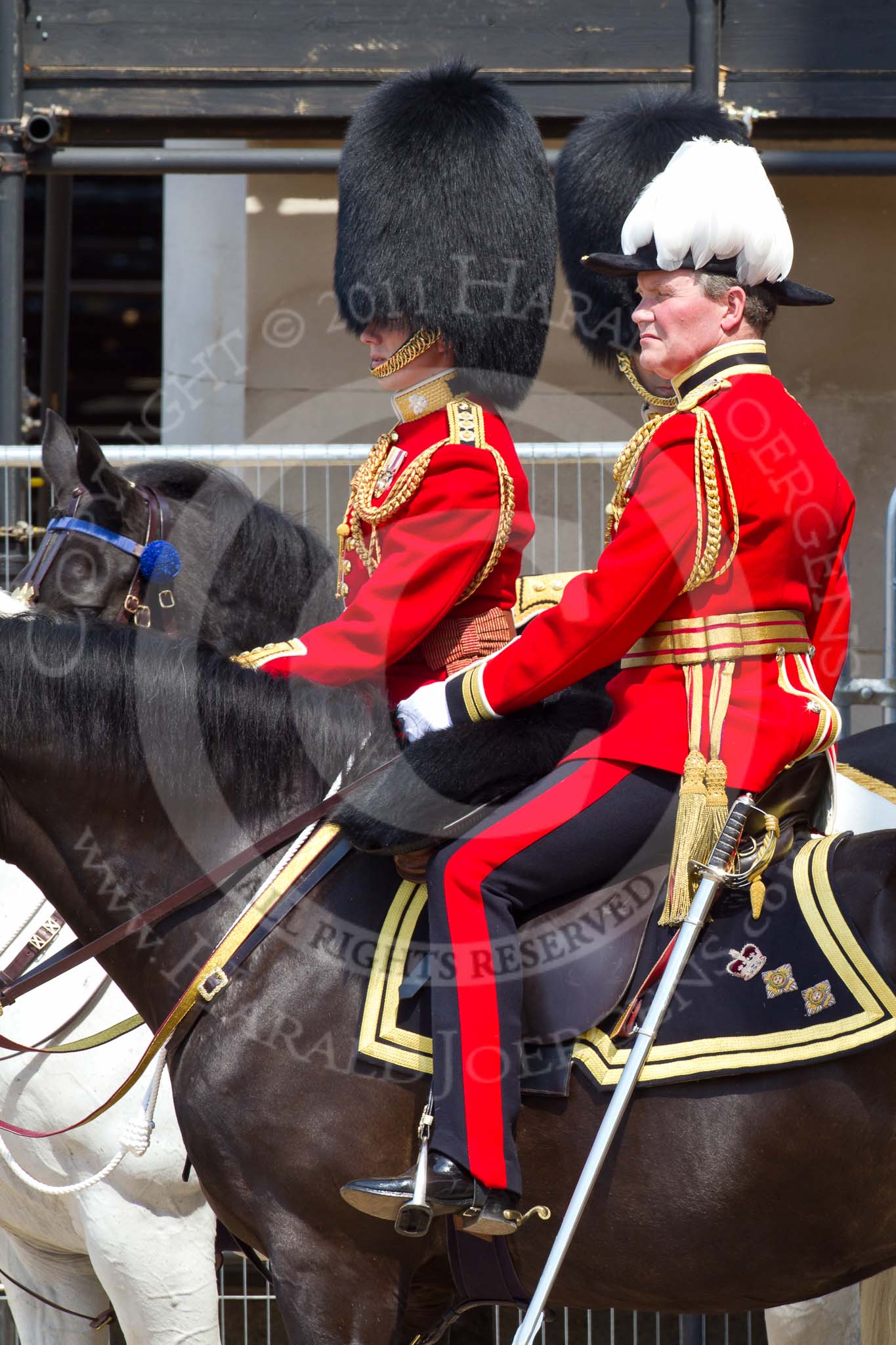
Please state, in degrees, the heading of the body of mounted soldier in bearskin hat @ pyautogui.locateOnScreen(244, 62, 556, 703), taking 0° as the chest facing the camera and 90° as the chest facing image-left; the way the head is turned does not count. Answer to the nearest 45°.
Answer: approximately 90°

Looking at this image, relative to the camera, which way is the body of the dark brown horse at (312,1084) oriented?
to the viewer's left

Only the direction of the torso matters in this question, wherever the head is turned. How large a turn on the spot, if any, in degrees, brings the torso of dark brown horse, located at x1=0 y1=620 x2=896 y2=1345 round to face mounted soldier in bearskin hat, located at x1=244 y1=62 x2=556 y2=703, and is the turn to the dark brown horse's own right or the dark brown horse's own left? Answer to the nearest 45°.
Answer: approximately 90° to the dark brown horse's own right

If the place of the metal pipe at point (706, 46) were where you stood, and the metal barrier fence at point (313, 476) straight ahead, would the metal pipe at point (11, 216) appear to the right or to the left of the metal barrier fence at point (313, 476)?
right

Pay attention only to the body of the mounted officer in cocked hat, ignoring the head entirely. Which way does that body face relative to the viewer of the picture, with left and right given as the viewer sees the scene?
facing to the left of the viewer

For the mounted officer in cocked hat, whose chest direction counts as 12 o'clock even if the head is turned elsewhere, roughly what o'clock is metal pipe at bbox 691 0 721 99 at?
The metal pipe is roughly at 3 o'clock from the mounted officer in cocked hat.

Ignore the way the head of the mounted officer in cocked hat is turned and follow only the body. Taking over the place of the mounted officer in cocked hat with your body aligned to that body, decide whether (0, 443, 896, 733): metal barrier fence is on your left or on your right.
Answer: on your right

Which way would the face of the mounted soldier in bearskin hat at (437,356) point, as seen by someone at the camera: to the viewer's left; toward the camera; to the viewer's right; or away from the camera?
to the viewer's left

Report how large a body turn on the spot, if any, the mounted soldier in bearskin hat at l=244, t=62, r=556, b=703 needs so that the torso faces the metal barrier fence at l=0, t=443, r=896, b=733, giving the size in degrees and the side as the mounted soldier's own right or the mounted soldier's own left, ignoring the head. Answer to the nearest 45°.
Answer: approximately 90° to the mounted soldier's own right
